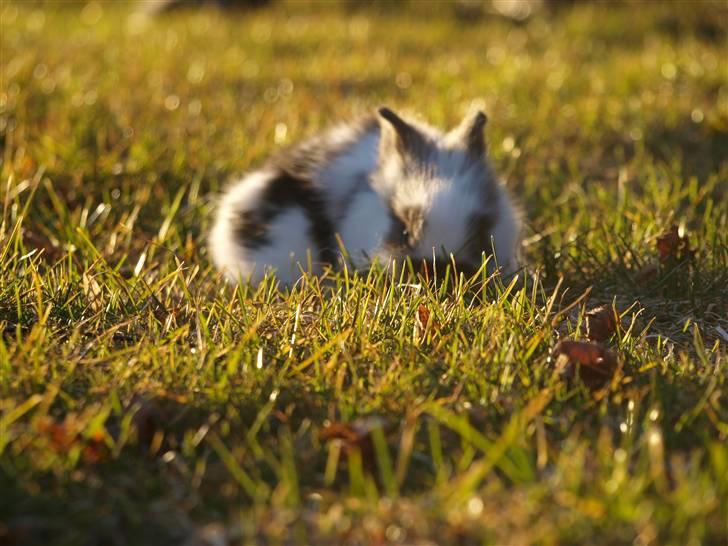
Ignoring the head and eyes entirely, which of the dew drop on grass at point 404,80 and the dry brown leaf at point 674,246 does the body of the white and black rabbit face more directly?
the dry brown leaf

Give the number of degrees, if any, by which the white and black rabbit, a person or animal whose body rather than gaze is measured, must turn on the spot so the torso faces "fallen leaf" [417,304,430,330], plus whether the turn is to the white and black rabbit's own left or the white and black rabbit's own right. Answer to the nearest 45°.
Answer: approximately 45° to the white and black rabbit's own right

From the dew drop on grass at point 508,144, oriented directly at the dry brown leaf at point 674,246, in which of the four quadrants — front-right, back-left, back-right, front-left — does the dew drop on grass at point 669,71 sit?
back-left

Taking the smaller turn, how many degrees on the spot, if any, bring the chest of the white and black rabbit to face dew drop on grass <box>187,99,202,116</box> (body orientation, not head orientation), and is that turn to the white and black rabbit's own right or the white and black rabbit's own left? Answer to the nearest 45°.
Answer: approximately 180°

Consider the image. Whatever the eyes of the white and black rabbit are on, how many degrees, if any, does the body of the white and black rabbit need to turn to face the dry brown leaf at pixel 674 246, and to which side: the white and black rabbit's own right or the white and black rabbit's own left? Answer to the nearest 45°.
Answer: approximately 45° to the white and black rabbit's own left

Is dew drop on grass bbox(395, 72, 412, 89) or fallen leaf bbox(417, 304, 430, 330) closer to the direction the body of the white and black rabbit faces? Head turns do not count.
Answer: the fallen leaf

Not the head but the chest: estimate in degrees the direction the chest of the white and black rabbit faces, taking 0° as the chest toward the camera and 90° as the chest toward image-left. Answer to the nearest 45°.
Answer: approximately 315°

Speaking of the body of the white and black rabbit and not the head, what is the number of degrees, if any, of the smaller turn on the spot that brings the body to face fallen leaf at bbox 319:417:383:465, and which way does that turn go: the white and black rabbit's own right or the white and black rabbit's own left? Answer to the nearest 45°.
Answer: approximately 45° to the white and black rabbit's own right

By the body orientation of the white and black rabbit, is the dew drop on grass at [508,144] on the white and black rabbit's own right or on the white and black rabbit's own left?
on the white and black rabbit's own left

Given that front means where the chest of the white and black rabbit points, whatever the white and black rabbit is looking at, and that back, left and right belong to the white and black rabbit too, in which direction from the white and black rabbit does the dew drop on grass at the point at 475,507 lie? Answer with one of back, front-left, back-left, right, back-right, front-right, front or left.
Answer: front-right

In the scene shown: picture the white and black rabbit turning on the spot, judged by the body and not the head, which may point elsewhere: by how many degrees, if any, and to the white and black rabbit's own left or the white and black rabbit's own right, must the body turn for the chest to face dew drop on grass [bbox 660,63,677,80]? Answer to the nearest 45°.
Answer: approximately 90° to the white and black rabbit's own left

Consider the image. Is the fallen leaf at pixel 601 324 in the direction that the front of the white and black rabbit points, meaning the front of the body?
yes

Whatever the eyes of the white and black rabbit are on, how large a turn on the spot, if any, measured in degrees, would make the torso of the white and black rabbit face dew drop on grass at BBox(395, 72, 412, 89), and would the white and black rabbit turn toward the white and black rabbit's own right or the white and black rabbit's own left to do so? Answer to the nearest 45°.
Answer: approximately 135° to the white and black rabbit's own left
